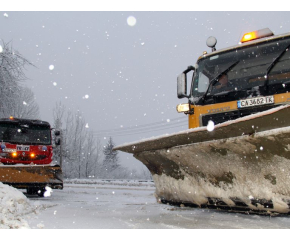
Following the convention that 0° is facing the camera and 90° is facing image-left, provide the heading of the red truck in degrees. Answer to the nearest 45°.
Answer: approximately 0°

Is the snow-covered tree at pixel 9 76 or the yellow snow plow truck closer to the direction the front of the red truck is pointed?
the yellow snow plow truck

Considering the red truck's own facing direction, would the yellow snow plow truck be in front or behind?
in front

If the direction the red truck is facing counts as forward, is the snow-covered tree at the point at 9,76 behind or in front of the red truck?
behind
